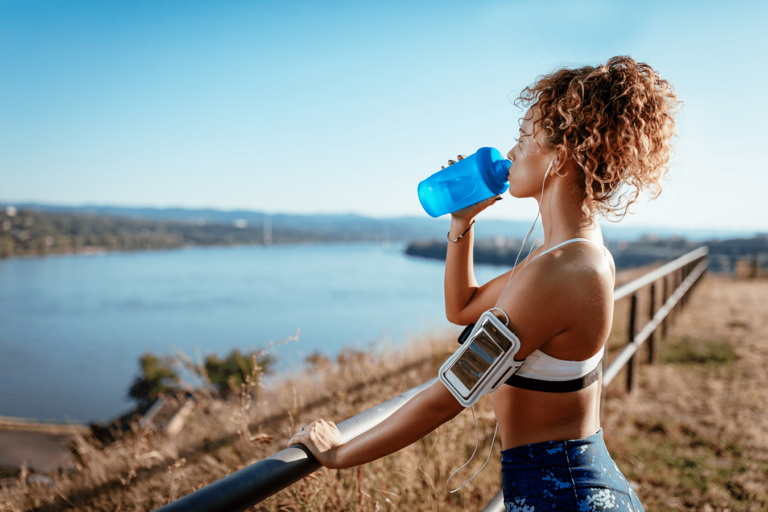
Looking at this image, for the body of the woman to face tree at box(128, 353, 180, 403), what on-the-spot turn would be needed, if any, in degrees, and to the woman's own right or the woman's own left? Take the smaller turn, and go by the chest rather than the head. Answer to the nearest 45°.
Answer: approximately 45° to the woman's own right

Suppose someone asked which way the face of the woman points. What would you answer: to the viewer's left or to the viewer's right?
to the viewer's left

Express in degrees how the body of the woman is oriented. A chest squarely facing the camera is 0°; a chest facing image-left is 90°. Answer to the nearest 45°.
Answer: approximately 90°
